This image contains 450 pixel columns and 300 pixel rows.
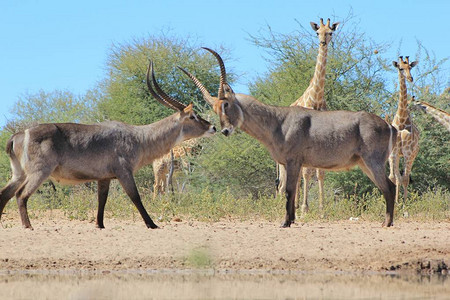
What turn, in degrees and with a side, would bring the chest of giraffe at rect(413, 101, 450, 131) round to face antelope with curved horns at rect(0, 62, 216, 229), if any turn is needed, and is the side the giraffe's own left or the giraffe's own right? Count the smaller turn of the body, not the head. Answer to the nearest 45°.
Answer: approximately 45° to the giraffe's own left

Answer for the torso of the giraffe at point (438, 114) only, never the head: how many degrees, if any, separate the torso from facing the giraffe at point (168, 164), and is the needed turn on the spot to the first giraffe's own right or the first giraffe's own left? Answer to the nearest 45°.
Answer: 0° — it already faces it

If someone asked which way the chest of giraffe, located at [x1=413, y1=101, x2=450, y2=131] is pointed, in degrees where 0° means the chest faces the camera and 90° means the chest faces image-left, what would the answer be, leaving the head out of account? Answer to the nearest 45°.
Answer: approximately 90°

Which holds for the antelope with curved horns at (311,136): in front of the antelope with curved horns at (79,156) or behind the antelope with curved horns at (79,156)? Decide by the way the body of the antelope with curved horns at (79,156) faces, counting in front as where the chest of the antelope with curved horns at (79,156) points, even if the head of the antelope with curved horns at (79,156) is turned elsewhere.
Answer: in front

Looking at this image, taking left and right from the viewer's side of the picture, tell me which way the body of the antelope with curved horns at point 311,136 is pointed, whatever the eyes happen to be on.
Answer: facing to the left of the viewer

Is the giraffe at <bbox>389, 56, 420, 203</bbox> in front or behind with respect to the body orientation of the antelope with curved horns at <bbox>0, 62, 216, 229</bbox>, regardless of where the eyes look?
in front

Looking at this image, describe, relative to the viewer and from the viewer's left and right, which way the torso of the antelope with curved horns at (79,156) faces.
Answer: facing to the right of the viewer

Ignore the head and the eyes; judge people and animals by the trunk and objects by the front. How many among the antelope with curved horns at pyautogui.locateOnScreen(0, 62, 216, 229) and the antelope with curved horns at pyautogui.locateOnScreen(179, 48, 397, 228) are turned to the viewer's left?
1

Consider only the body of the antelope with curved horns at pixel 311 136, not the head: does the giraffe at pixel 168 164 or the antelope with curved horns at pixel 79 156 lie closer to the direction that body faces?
the antelope with curved horns

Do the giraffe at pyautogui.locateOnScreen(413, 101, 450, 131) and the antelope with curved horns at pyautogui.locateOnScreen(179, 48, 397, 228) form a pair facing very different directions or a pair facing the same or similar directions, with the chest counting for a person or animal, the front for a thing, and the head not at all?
same or similar directions

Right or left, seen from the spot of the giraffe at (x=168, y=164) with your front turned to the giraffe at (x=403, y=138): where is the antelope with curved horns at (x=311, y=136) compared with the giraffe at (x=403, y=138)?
right

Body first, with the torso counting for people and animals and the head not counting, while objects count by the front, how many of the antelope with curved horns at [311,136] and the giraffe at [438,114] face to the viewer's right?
0
